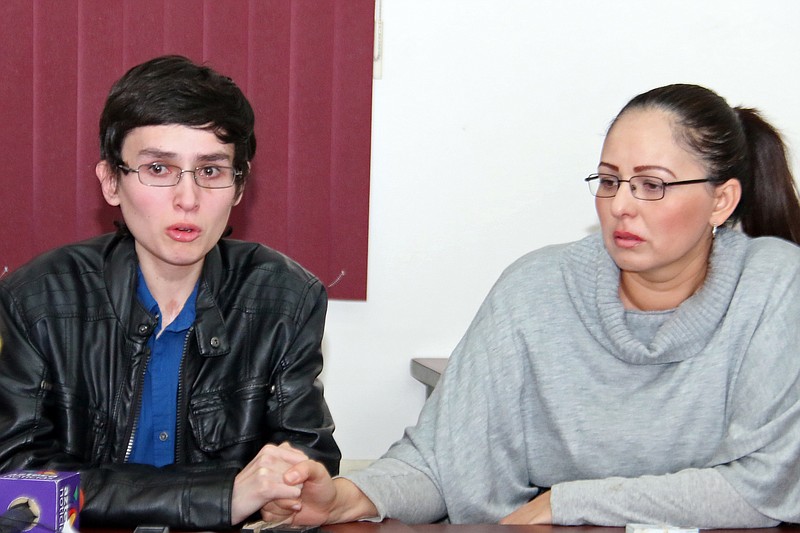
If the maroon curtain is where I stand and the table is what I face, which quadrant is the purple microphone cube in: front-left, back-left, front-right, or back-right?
front-right

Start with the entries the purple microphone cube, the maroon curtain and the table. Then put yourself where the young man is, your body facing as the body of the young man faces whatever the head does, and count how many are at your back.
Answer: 1

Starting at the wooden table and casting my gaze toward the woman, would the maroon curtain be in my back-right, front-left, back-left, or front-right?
front-left

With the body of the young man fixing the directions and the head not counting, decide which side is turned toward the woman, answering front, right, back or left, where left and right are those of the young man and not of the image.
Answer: left

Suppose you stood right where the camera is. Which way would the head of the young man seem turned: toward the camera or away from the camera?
toward the camera

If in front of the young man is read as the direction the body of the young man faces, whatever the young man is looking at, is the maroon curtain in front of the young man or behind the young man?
behind

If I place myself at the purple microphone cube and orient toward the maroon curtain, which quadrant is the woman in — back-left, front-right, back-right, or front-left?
front-right

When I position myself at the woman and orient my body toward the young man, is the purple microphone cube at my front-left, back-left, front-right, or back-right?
front-left

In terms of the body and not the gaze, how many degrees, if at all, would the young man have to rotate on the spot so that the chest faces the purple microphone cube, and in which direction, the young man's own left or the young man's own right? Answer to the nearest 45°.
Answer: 0° — they already face it

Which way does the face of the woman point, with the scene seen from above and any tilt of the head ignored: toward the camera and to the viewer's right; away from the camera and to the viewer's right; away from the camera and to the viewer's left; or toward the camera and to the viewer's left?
toward the camera and to the viewer's left

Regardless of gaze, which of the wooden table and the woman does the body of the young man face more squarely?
the wooden table

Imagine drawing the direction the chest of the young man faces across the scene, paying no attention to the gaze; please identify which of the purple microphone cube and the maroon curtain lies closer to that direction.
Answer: the purple microphone cube

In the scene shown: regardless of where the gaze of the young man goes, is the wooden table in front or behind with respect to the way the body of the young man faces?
in front

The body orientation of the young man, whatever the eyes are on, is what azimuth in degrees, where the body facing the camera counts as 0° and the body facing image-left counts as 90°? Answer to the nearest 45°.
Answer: approximately 0°
